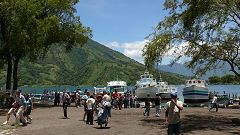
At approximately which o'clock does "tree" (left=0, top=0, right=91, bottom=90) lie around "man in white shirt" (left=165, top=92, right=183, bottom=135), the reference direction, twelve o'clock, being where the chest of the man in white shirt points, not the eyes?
The tree is roughly at 5 o'clock from the man in white shirt.

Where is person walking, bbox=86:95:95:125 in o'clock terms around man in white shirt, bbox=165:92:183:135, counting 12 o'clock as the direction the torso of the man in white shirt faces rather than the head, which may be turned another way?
The person walking is roughly at 5 o'clock from the man in white shirt.

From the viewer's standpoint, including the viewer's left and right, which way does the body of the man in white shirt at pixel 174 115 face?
facing the viewer
